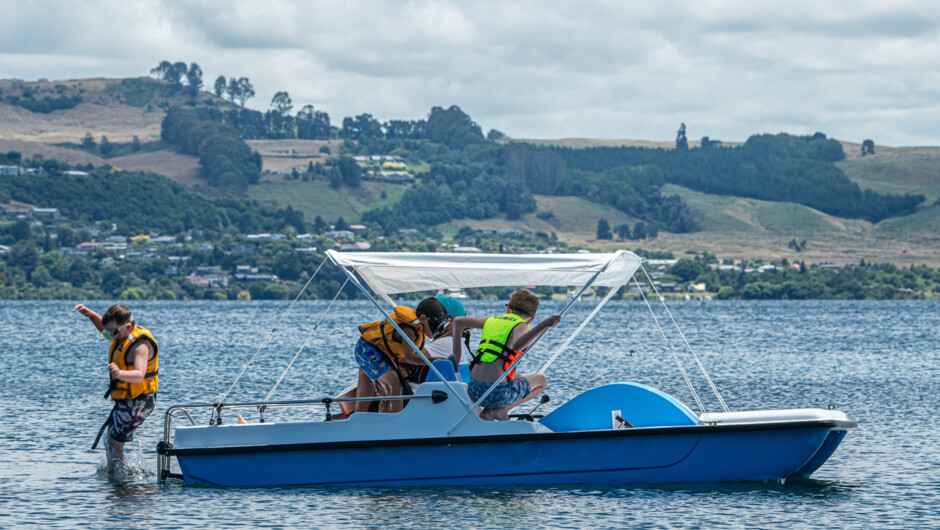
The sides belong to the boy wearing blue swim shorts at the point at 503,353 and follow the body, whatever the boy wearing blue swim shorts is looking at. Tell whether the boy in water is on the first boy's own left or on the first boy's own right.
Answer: on the first boy's own left

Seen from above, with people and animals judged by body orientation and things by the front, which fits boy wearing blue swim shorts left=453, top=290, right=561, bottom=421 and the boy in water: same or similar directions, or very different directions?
very different directions

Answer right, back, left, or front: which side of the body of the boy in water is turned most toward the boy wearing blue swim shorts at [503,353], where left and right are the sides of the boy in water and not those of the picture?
left
